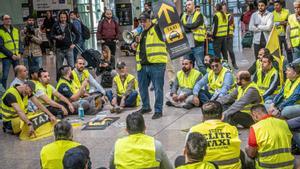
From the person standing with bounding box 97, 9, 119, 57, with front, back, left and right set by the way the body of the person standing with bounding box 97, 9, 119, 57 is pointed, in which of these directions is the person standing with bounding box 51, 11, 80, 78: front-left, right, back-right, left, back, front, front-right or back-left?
front-right

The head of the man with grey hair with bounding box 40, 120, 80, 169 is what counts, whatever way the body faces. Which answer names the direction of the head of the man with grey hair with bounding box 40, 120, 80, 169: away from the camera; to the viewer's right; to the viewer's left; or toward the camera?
away from the camera

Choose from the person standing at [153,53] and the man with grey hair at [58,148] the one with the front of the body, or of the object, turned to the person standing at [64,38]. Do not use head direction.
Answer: the man with grey hair

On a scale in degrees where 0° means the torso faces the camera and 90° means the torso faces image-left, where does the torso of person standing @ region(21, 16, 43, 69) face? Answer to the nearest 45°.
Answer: approximately 0°

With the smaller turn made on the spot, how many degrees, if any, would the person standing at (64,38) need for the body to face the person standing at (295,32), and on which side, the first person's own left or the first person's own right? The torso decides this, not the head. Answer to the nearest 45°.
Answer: approximately 45° to the first person's own left

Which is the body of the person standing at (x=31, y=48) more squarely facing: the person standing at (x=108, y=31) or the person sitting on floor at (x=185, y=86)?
the person sitting on floor

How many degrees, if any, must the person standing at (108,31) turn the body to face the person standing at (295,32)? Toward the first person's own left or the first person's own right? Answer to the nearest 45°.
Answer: approximately 45° to the first person's own left

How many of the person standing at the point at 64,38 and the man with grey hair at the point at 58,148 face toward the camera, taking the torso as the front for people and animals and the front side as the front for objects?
1

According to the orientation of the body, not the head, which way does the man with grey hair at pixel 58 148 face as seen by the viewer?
away from the camera

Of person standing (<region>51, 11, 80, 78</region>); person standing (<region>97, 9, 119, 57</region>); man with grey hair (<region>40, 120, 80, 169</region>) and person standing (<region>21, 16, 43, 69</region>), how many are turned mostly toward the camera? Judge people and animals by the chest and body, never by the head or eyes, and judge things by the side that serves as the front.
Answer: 3

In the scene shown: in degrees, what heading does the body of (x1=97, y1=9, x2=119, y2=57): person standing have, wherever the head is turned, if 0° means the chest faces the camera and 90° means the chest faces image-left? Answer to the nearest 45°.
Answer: approximately 0°

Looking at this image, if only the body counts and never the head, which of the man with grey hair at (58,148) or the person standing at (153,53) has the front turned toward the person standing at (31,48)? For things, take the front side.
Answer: the man with grey hair
